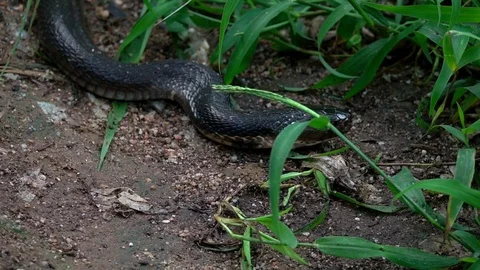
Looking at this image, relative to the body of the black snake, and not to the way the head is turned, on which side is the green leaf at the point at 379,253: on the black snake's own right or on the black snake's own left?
on the black snake's own right

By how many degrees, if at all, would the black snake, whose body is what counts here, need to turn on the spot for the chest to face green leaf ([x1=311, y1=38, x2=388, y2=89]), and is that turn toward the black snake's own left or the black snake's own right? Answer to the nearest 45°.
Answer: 0° — it already faces it

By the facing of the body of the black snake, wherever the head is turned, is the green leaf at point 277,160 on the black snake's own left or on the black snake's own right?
on the black snake's own right

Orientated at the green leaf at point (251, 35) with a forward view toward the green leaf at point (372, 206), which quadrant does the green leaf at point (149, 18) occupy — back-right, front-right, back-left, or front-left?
back-right

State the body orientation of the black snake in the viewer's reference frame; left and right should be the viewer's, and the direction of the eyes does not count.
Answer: facing to the right of the viewer

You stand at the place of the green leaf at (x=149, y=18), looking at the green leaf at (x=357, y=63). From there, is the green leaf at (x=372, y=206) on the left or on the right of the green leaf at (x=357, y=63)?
right

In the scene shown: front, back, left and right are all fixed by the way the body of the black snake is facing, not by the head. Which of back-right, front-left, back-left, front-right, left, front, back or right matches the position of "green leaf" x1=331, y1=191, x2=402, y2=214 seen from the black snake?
front-right
